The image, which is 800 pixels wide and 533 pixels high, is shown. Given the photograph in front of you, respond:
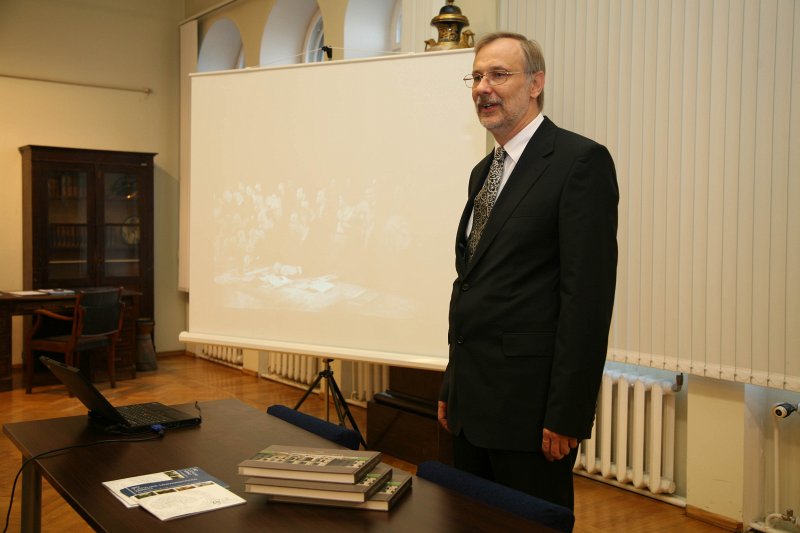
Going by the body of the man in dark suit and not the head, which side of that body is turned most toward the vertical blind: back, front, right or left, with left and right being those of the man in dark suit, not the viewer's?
back

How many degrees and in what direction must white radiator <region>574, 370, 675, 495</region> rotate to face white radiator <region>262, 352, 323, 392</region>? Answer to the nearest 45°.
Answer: approximately 90° to its right

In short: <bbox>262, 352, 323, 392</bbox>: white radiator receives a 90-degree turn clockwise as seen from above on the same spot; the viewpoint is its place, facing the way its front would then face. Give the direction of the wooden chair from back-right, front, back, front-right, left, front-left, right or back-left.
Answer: front-left

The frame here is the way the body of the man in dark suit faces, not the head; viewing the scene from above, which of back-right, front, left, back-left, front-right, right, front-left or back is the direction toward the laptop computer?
front-right

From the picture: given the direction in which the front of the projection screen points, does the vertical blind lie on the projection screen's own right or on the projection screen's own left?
on the projection screen's own left

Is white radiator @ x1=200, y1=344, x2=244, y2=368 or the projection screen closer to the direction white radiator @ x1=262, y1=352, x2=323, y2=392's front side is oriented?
the projection screen

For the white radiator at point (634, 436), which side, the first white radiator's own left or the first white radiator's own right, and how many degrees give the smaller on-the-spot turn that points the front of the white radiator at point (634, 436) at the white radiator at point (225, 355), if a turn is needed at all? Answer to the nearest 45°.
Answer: approximately 90° to the first white radiator's own right

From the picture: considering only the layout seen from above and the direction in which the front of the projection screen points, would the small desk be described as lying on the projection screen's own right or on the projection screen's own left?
on the projection screen's own right

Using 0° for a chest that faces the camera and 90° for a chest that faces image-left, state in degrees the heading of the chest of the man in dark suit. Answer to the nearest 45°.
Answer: approximately 45°

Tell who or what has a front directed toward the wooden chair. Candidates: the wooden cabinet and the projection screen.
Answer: the wooden cabinet

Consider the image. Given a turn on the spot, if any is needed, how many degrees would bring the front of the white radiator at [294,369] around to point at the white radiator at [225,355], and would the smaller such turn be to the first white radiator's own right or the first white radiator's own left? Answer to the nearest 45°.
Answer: approximately 90° to the first white radiator's own right

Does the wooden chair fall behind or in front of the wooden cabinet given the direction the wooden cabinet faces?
in front

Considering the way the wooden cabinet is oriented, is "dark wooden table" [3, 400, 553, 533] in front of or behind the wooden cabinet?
in front

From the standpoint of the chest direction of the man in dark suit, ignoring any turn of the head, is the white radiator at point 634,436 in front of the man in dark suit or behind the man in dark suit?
behind
